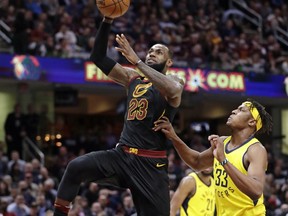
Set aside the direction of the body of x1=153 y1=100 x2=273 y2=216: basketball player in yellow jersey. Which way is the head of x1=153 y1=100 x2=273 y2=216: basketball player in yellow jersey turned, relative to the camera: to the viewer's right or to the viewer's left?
to the viewer's left

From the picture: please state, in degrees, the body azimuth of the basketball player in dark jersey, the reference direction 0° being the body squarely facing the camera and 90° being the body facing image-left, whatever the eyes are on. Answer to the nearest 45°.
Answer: approximately 45°

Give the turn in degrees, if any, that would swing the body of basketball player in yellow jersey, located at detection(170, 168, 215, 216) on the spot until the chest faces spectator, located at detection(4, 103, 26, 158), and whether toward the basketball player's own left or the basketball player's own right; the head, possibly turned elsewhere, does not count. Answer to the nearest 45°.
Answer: approximately 180°

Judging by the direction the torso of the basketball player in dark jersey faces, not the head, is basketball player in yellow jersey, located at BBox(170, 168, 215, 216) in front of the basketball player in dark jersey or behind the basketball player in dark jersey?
behind

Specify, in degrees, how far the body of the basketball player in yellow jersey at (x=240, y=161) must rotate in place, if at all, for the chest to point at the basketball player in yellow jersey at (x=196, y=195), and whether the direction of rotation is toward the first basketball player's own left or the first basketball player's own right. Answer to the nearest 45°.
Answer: approximately 135° to the first basketball player's own right

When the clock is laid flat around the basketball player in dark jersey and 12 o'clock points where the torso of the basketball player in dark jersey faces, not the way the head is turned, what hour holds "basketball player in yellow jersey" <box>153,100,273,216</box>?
The basketball player in yellow jersey is roughly at 8 o'clock from the basketball player in dark jersey.
